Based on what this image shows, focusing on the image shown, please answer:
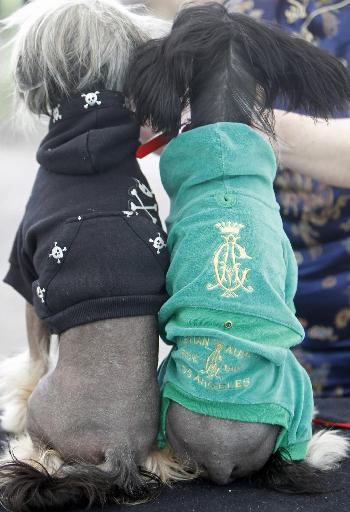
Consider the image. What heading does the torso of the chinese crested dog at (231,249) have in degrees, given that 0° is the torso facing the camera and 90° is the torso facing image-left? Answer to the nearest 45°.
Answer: approximately 180°
